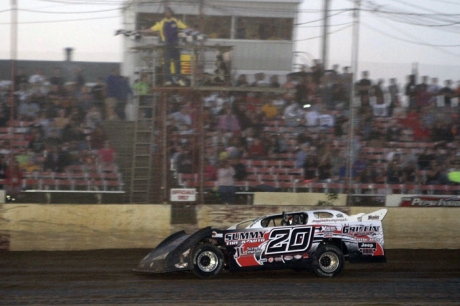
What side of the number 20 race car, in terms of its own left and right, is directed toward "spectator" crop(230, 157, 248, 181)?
right

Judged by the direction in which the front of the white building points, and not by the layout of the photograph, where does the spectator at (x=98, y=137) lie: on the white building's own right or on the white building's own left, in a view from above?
on the white building's own right

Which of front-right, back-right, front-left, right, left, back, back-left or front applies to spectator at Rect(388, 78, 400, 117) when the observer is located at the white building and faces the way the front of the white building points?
left

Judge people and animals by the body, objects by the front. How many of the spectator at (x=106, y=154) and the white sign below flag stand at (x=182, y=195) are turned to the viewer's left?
0

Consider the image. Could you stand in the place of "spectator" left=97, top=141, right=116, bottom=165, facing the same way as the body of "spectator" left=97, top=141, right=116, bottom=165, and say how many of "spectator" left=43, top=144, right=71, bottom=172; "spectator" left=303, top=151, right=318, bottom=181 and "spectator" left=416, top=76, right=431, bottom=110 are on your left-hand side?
2

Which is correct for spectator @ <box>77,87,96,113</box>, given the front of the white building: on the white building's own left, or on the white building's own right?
on the white building's own right

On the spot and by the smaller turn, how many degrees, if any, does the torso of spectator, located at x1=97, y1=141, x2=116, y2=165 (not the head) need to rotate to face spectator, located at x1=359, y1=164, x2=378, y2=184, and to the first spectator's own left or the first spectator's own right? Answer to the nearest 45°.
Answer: approximately 90° to the first spectator's own left

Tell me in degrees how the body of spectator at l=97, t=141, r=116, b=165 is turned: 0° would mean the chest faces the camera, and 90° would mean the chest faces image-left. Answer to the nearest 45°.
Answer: approximately 0°

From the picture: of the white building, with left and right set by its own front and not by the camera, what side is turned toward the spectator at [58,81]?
right

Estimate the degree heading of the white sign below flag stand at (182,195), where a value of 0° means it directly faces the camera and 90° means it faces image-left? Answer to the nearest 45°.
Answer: approximately 0°

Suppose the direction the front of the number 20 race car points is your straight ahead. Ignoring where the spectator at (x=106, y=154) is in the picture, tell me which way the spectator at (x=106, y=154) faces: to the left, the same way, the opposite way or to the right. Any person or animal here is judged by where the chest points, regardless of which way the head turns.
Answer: to the left

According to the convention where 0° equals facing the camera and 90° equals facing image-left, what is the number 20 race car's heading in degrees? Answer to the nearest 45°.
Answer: approximately 90°
